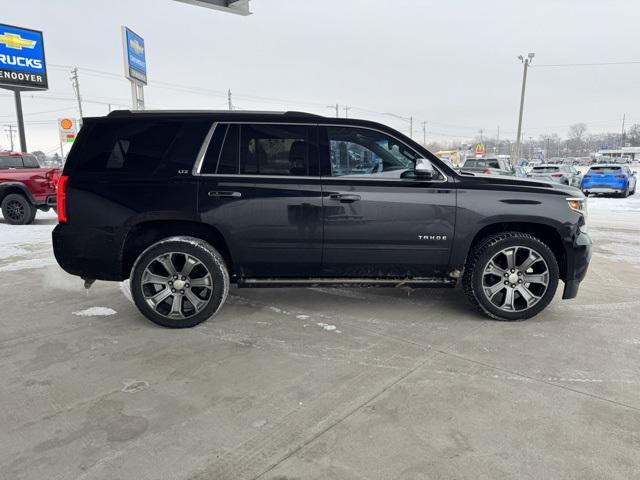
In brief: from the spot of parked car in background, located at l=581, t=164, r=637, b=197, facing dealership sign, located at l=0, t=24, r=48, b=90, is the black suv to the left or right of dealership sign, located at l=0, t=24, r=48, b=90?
left

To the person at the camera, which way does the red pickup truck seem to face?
facing away from the viewer and to the left of the viewer

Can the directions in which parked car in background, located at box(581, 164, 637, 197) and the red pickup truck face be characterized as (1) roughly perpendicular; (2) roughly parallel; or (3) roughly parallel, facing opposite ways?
roughly perpendicular

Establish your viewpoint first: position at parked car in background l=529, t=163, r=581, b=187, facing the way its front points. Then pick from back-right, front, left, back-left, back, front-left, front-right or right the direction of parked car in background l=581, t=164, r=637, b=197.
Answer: right

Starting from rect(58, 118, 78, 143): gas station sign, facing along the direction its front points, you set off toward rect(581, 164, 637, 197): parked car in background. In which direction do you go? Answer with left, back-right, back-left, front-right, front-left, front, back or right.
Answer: front-left

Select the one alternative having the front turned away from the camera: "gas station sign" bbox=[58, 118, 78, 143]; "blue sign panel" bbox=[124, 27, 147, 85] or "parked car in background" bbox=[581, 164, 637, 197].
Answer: the parked car in background

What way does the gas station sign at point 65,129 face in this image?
toward the camera

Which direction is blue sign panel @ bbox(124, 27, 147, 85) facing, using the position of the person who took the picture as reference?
facing the viewer and to the right of the viewer

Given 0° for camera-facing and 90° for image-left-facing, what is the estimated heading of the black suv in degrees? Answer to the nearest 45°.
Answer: approximately 270°

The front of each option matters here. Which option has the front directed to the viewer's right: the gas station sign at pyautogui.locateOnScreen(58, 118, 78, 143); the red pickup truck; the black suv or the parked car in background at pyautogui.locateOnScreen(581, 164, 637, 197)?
the black suv

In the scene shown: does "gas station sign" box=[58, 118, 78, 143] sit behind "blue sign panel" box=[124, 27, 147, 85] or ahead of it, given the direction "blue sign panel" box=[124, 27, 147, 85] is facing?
behind

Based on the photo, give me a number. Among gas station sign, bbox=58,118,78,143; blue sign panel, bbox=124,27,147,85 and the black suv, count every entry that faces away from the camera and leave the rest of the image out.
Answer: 0

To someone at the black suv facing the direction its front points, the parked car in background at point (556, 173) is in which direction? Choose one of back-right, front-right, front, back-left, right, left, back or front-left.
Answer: front-left

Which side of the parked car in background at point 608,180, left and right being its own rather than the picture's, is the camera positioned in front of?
back

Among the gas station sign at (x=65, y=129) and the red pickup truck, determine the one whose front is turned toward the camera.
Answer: the gas station sign

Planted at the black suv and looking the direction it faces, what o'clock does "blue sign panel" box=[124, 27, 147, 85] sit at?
The blue sign panel is roughly at 8 o'clock from the black suv.
